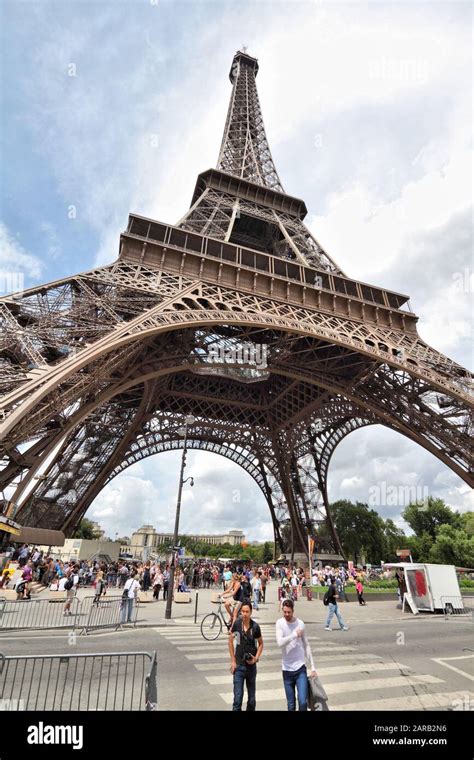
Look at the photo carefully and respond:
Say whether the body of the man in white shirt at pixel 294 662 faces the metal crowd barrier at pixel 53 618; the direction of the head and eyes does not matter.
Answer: no

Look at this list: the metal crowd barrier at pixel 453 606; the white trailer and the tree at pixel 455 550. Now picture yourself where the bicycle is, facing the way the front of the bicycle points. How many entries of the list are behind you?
3

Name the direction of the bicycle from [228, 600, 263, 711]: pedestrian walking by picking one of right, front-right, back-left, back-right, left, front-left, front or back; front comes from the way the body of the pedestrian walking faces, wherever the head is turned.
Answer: back

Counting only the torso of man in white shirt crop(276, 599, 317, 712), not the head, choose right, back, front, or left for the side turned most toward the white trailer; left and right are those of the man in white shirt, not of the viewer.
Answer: back

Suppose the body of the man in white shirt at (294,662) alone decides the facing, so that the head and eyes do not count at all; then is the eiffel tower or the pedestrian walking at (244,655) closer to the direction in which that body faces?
the pedestrian walking

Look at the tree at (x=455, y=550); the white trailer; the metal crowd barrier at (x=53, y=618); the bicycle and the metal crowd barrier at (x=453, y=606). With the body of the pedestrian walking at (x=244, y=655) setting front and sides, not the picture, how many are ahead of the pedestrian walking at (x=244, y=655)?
0

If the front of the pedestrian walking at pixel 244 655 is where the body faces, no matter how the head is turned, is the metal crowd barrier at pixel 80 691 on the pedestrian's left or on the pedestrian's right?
on the pedestrian's right

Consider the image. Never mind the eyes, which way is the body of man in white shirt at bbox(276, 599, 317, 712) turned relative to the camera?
toward the camera

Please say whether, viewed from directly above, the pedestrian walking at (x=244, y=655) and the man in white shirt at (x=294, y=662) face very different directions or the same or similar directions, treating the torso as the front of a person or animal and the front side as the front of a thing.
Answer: same or similar directions

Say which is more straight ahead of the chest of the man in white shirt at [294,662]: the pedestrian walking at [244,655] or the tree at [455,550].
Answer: the pedestrian walking

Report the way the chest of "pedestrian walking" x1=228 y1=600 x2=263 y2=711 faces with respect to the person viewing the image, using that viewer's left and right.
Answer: facing the viewer

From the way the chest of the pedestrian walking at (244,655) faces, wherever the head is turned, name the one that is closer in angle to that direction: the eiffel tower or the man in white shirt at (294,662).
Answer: the man in white shirt

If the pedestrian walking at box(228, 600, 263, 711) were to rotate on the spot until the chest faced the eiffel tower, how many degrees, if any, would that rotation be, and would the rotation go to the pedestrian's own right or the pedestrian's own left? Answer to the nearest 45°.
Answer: approximately 180°

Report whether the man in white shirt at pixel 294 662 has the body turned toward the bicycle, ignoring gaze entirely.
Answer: no

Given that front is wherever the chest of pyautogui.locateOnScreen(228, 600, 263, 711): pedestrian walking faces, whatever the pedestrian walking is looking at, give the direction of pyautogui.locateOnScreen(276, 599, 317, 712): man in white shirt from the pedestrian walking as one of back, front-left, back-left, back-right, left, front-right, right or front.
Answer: left

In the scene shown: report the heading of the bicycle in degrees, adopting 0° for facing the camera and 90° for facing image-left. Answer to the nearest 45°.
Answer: approximately 45°

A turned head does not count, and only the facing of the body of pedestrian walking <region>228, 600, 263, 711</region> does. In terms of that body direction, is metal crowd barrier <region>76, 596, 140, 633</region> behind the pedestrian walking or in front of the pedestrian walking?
behind
